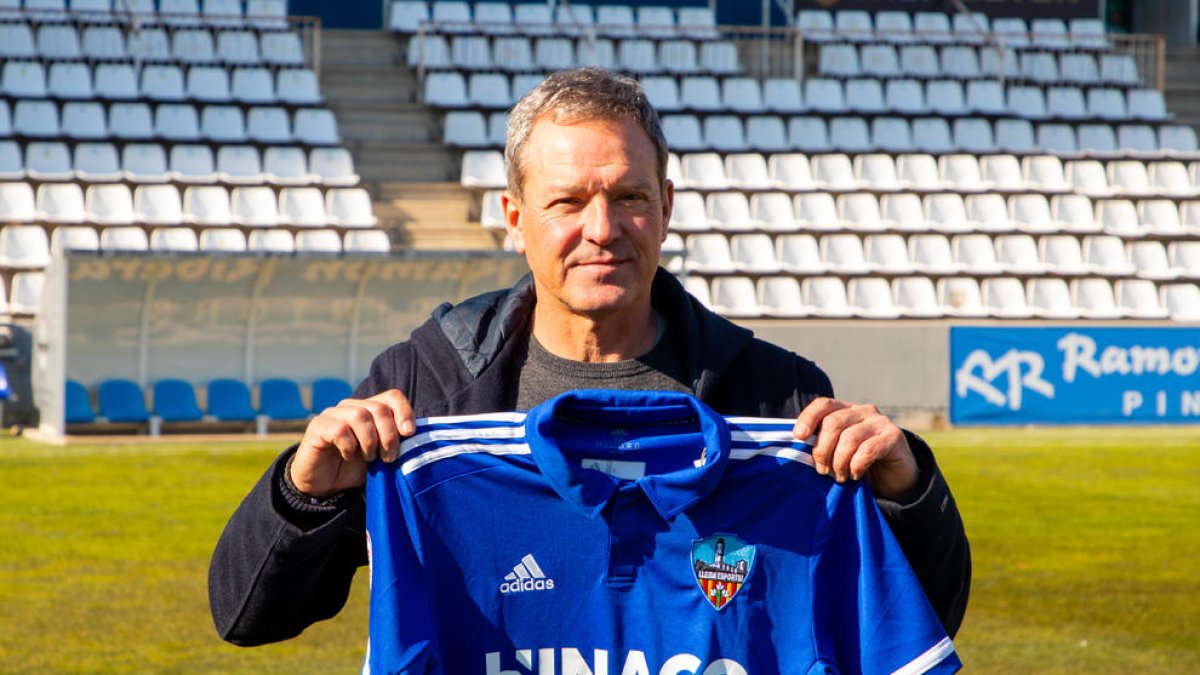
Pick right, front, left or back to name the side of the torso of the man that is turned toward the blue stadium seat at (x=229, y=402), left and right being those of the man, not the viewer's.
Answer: back

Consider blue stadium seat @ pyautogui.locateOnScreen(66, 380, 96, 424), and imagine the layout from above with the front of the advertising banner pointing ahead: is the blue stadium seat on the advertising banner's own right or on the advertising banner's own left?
on the advertising banner's own right

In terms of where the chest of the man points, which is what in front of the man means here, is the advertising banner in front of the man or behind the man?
behind

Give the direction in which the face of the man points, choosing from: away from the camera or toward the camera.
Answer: toward the camera

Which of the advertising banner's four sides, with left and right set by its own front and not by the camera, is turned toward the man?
front

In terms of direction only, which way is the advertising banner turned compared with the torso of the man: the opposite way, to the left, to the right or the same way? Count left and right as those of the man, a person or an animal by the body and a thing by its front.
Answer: the same way

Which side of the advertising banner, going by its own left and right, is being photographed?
front

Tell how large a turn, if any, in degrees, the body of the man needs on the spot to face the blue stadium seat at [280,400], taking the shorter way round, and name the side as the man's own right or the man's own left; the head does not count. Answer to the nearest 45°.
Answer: approximately 180°

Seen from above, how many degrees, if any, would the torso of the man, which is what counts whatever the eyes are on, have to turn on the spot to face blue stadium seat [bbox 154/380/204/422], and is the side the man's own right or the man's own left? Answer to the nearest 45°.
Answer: approximately 180°

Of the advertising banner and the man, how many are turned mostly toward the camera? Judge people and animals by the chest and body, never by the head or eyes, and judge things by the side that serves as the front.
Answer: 2

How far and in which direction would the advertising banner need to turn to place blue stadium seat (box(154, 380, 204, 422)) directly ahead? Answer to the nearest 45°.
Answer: approximately 45° to its right
